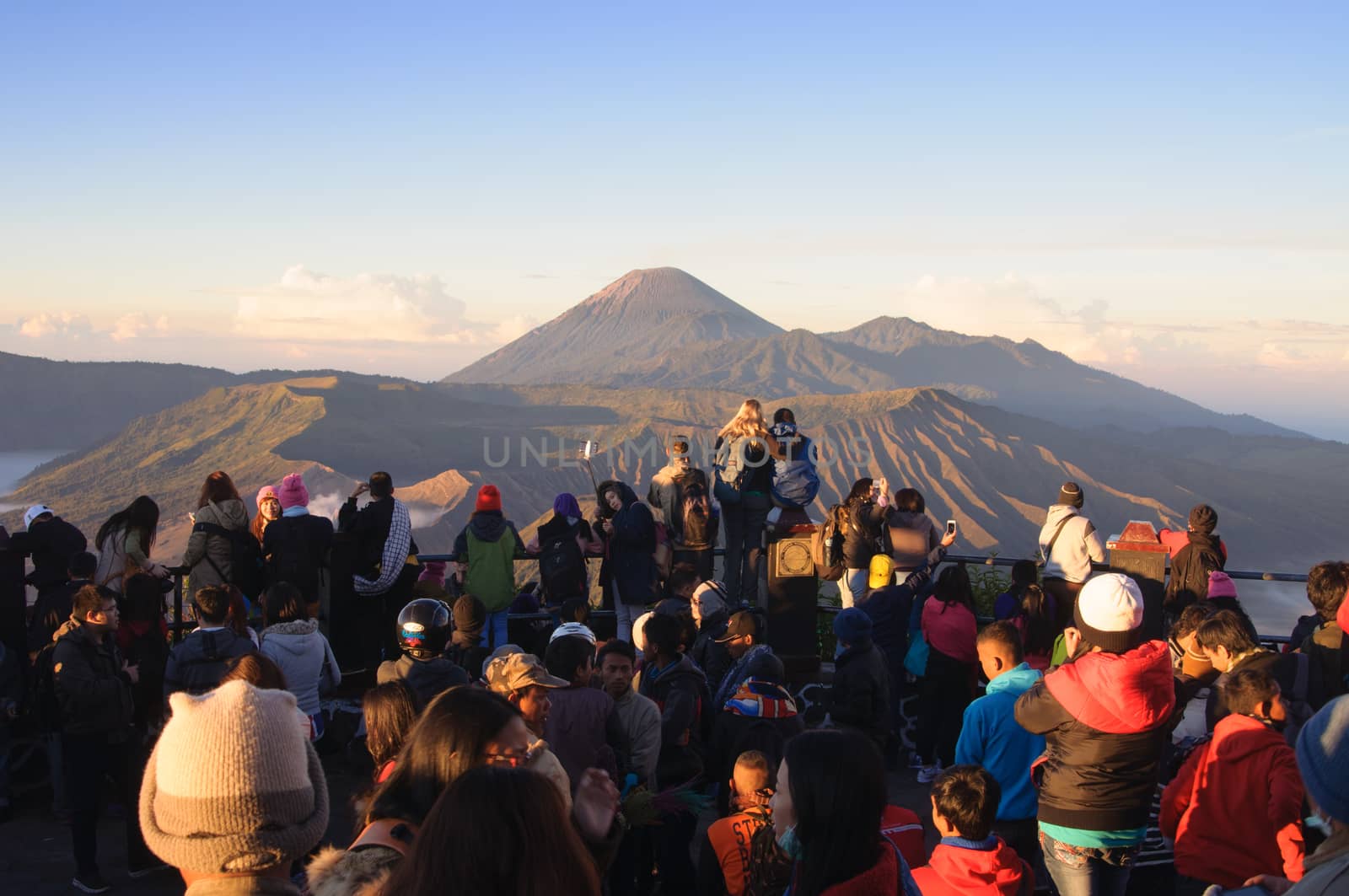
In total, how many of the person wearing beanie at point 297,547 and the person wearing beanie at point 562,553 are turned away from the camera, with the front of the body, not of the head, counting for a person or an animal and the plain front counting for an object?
2

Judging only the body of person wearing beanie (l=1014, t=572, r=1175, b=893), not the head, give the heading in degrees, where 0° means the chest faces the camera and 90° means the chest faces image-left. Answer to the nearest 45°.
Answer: approximately 135°

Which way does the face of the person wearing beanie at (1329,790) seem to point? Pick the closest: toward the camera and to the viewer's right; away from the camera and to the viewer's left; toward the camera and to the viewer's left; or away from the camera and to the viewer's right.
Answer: away from the camera and to the viewer's left

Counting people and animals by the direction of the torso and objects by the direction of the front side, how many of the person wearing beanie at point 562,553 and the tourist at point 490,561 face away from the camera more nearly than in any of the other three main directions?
2

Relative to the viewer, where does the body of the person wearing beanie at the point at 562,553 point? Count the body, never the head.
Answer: away from the camera

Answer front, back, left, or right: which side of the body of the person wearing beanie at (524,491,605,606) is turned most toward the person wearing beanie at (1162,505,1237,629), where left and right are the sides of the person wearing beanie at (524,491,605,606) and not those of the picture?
right

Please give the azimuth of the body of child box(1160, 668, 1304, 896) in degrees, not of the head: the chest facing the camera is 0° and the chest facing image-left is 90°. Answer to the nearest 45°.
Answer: approximately 225°

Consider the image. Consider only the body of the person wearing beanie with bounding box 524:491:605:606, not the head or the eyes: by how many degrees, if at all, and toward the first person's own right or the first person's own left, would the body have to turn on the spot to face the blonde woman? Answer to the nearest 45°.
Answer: approximately 45° to the first person's own right

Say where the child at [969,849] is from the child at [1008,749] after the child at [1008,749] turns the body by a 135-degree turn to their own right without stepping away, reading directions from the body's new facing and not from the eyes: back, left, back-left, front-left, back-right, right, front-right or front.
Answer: right

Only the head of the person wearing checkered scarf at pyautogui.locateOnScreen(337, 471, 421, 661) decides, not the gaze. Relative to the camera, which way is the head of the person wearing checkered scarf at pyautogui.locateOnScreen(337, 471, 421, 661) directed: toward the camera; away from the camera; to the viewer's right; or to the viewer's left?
away from the camera

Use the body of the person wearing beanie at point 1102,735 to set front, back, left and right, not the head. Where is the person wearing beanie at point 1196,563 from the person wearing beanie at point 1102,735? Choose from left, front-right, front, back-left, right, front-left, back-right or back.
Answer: front-right

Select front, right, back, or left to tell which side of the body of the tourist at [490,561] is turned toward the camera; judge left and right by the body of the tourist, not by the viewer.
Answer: back

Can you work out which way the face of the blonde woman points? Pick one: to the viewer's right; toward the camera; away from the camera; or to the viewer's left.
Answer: away from the camera

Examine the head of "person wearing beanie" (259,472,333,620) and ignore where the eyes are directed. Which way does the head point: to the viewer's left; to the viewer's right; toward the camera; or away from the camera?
away from the camera

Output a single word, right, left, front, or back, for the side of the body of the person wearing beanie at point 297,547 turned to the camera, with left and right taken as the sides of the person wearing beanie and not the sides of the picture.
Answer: back

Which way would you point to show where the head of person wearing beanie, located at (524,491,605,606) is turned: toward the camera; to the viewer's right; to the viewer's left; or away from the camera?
away from the camera
